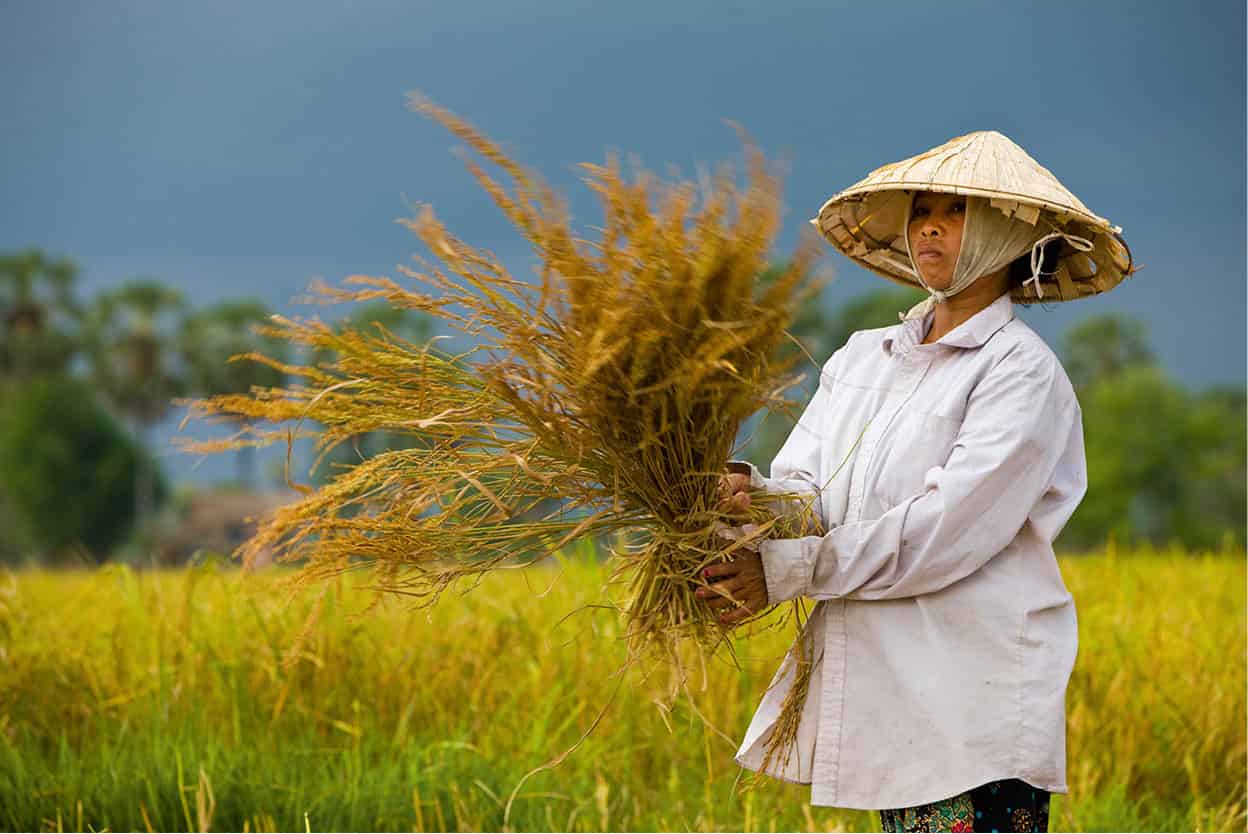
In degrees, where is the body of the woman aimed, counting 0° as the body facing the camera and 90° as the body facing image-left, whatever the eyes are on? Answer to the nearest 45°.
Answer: approximately 45°
